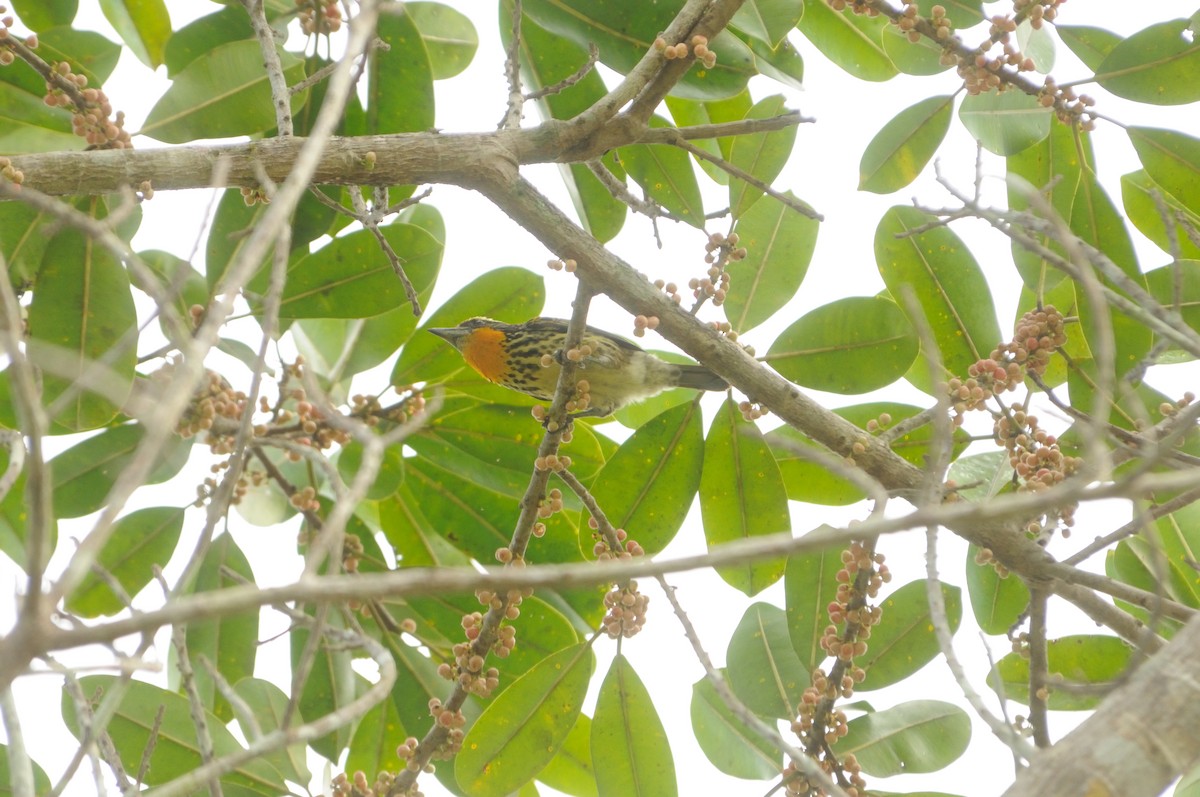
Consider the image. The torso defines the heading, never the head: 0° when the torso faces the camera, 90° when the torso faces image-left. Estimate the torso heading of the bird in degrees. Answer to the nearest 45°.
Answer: approximately 90°

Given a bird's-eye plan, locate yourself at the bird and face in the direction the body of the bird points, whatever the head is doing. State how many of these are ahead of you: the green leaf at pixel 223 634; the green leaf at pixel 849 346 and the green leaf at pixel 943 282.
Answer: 1

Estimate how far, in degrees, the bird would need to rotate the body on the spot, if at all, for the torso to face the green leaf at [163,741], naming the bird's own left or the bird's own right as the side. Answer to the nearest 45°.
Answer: approximately 45° to the bird's own left

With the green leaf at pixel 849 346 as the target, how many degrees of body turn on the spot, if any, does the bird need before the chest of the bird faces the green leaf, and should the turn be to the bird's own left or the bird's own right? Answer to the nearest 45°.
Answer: approximately 135° to the bird's own left

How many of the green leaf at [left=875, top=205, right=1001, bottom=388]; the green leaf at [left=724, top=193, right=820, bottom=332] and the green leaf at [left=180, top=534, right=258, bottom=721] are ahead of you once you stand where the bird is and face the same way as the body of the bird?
1

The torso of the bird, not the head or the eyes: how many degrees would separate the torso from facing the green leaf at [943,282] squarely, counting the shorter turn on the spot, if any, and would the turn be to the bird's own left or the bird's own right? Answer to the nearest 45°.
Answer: approximately 135° to the bird's own left
